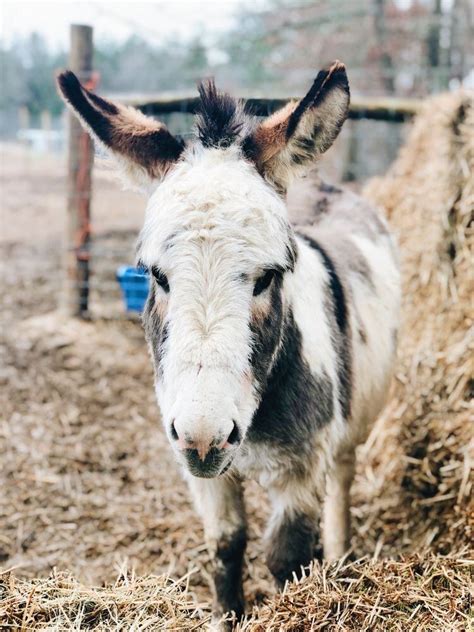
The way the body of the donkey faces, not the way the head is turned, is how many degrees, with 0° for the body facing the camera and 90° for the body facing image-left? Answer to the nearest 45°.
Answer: approximately 45°

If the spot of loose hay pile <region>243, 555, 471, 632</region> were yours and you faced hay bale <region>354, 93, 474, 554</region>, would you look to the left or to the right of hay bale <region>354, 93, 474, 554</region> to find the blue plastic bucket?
left

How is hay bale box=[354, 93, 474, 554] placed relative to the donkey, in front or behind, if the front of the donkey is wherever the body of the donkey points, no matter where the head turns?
behind

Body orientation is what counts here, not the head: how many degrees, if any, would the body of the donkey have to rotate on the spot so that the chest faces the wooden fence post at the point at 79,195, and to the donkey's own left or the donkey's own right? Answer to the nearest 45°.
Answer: approximately 135° to the donkey's own right

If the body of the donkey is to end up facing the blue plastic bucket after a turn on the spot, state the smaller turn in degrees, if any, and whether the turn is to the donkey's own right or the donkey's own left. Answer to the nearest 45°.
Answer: approximately 135° to the donkey's own right
